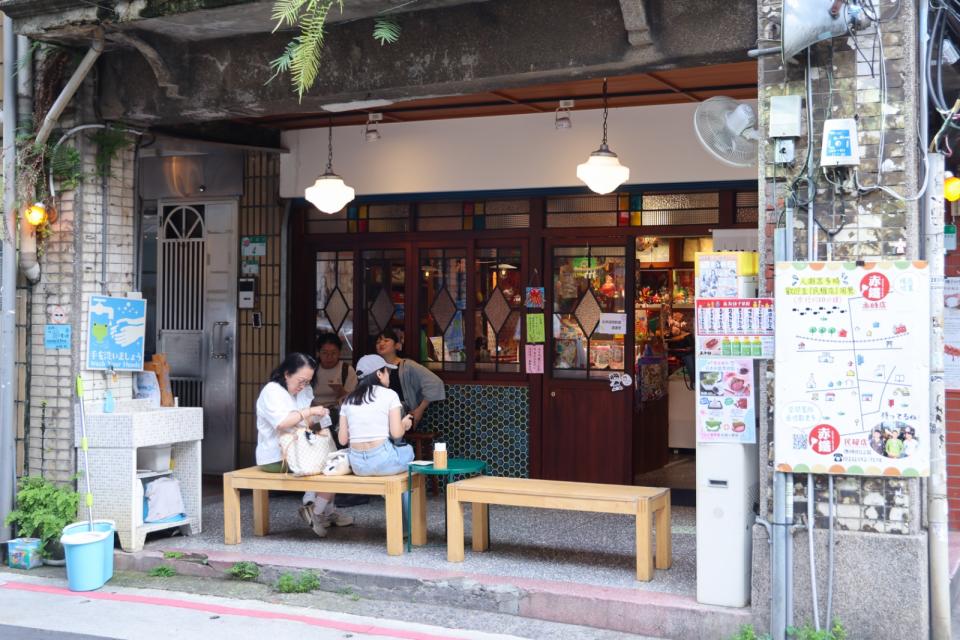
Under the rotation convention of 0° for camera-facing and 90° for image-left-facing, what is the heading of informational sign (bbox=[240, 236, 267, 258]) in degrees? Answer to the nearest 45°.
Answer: approximately 0°

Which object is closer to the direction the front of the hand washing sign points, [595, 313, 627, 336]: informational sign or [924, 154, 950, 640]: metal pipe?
the metal pipe

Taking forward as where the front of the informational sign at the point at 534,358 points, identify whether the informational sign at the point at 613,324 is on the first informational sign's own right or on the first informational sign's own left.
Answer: on the first informational sign's own left
